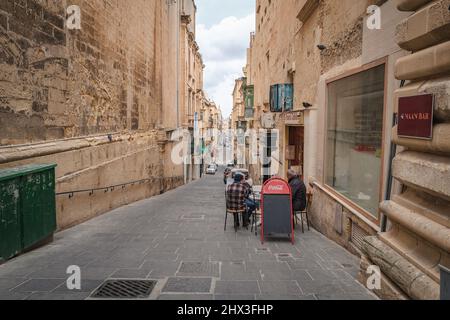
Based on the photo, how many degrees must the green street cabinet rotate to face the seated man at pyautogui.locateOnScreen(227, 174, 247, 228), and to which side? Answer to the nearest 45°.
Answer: approximately 45° to its left

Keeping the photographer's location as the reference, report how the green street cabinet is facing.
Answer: facing the viewer and to the right of the viewer

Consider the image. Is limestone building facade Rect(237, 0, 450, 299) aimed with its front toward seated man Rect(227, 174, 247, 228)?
no

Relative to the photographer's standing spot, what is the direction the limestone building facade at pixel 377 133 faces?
facing the viewer and to the left of the viewer

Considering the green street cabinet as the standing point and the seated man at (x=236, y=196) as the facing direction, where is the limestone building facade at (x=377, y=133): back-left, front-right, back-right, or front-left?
front-right

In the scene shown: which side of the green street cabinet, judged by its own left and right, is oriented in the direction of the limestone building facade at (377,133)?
front

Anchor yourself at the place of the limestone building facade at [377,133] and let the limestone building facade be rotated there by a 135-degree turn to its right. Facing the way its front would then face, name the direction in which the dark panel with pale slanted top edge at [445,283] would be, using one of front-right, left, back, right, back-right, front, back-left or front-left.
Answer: back

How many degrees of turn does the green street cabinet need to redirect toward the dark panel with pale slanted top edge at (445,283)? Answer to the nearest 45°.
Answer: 0° — it already faces it

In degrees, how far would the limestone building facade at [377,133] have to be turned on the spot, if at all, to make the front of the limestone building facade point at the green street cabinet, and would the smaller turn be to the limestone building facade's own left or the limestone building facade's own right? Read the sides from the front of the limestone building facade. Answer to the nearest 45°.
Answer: approximately 45° to the limestone building facade's own right

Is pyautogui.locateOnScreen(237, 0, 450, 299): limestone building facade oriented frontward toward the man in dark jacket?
no

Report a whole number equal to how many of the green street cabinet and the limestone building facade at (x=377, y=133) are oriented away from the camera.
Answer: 0
